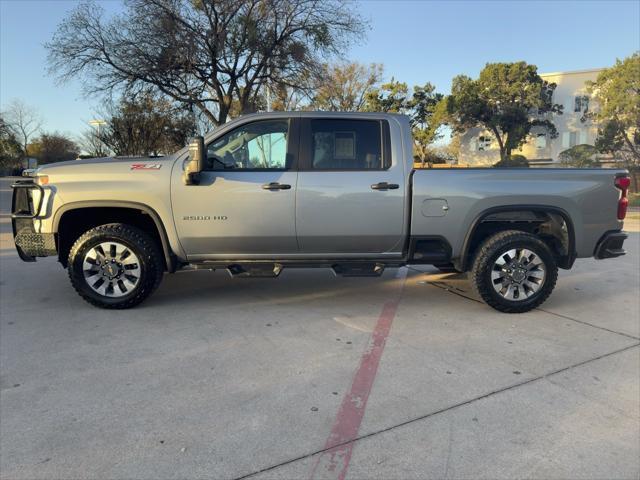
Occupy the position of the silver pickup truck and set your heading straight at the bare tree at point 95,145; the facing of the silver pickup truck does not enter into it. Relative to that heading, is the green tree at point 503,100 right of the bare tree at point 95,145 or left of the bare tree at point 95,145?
right

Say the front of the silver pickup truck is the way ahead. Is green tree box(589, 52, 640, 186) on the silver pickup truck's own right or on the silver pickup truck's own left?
on the silver pickup truck's own right

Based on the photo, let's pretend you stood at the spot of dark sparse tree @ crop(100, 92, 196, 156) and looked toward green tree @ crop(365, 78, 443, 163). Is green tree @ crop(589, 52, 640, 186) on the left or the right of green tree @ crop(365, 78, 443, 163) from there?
right

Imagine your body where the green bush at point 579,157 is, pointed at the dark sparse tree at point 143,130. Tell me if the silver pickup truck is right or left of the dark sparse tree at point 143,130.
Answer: left

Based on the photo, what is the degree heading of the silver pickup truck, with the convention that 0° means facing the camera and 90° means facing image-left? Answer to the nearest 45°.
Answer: approximately 90°

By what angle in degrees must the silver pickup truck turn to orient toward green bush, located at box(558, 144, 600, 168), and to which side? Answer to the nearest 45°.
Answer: approximately 135° to its right

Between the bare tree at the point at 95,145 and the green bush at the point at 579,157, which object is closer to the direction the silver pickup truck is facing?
the bare tree

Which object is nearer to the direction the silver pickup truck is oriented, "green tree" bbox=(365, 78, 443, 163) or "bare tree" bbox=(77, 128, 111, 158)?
the bare tree

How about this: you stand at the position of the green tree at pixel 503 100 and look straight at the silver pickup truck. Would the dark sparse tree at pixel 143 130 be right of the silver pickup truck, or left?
right

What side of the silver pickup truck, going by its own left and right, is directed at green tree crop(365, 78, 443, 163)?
right
